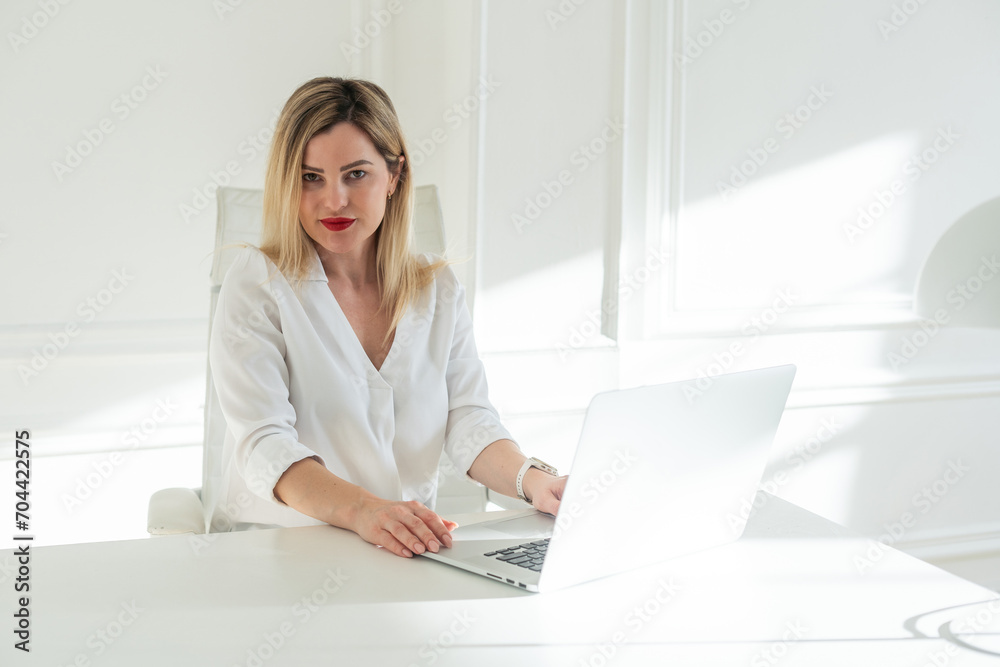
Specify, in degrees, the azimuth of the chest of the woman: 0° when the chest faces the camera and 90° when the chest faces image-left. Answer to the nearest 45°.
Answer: approximately 315°

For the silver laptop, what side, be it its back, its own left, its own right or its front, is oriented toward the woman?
front

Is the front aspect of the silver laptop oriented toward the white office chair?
yes

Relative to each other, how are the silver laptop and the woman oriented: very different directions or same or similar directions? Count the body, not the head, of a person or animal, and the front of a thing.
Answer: very different directions

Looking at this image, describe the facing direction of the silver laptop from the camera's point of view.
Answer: facing away from the viewer and to the left of the viewer
